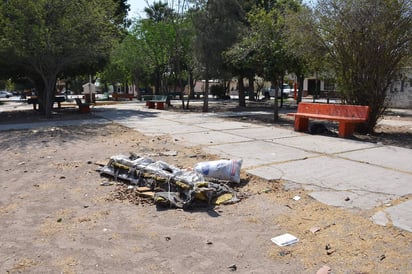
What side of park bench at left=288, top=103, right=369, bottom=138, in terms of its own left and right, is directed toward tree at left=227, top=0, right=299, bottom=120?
right

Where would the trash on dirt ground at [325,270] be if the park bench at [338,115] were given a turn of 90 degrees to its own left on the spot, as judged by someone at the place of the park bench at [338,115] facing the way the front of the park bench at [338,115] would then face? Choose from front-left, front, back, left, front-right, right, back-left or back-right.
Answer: front-right

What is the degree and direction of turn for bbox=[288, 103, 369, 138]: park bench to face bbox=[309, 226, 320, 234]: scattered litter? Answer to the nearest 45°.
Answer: approximately 45° to its left

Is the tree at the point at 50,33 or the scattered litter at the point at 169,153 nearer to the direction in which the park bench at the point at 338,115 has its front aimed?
the scattered litter

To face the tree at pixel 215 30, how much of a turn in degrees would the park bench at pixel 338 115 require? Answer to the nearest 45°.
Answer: approximately 90° to its right

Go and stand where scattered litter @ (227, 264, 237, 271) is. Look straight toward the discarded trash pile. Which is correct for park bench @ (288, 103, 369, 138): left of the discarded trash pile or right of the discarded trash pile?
right

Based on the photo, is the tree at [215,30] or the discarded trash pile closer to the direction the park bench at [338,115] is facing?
the discarded trash pile

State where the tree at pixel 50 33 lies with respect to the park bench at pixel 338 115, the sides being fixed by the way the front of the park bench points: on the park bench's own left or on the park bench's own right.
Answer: on the park bench's own right

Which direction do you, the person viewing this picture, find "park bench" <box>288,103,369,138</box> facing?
facing the viewer and to the left of the viewer

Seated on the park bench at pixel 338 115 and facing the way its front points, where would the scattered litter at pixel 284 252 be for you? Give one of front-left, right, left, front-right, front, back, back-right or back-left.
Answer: front-left

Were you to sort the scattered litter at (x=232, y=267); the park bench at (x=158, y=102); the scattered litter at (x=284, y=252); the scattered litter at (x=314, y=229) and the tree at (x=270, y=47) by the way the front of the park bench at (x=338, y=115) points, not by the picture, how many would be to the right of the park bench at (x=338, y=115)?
2

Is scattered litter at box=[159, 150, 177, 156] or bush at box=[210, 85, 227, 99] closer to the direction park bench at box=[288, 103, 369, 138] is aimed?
the scattered litter

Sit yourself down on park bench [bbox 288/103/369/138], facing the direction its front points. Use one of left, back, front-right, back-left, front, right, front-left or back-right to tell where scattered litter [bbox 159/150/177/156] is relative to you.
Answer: front

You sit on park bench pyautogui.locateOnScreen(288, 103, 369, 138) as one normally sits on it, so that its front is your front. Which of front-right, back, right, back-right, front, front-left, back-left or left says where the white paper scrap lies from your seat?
front-left

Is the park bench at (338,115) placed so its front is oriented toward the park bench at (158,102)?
no

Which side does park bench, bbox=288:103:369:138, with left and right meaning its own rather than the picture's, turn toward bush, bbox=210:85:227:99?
right
